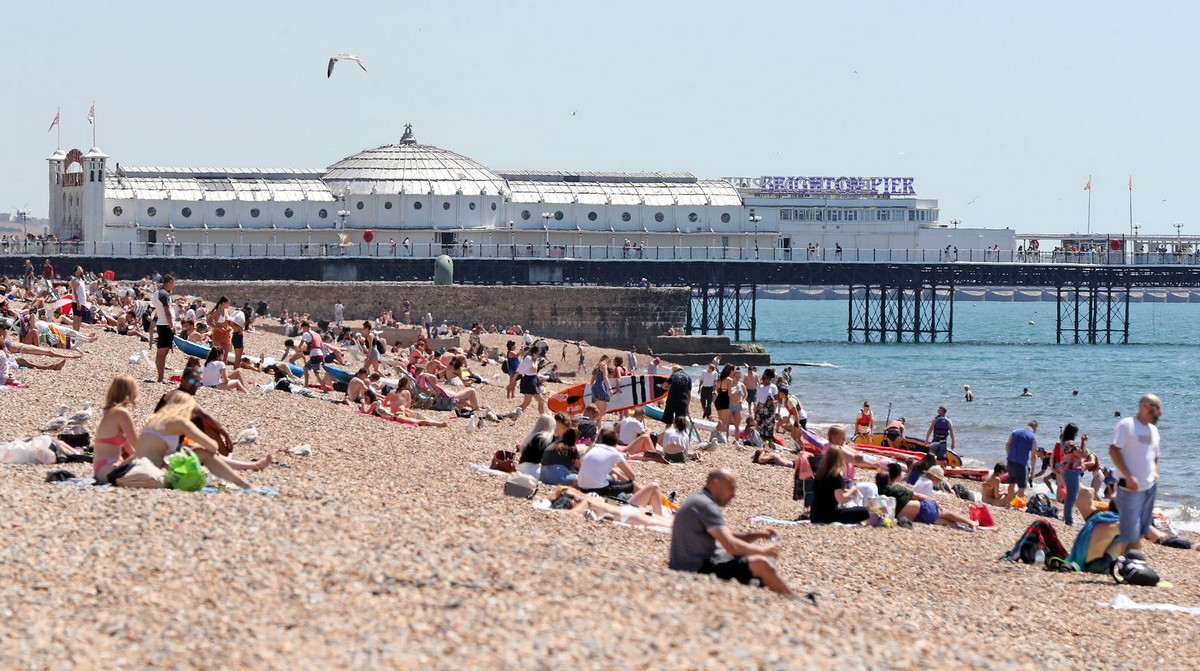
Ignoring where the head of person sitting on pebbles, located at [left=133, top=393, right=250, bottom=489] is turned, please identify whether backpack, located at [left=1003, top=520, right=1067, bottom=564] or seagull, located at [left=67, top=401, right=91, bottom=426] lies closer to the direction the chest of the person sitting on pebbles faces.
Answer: the backpack

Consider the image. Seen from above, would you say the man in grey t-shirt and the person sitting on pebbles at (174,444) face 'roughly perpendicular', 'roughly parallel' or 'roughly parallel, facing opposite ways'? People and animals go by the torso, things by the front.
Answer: roughly parallel

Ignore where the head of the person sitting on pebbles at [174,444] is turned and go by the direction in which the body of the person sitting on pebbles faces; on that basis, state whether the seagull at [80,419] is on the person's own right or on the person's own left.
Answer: on the person's own left

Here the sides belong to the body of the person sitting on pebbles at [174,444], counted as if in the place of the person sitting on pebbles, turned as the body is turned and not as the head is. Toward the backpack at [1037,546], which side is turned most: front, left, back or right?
front

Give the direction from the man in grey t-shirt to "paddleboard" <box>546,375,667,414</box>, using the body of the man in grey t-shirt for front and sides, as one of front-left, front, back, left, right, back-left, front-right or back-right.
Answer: left

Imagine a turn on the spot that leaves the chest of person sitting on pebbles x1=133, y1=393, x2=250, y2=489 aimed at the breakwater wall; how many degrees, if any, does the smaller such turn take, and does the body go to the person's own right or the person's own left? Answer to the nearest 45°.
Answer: approximately 90° to the person's own left

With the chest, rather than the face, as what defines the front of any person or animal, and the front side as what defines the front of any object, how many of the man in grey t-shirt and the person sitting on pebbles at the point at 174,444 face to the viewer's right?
2

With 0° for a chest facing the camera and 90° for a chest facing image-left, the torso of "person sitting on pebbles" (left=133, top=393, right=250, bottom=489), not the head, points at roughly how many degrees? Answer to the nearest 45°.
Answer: approximately 270°

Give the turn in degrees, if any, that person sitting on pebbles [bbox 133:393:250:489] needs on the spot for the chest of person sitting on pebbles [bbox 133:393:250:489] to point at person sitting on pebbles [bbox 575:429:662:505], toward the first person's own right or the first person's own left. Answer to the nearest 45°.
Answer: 0° — they already face them

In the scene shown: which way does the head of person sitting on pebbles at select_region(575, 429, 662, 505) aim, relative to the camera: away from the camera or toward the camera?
away from the camera
